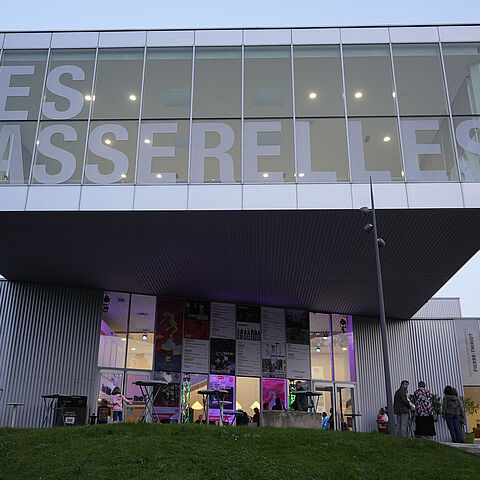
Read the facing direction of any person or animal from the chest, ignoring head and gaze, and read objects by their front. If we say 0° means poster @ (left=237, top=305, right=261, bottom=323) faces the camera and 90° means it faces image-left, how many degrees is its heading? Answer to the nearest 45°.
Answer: approximately 0°

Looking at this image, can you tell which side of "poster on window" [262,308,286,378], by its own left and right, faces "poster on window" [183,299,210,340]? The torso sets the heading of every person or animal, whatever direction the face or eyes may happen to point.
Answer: right

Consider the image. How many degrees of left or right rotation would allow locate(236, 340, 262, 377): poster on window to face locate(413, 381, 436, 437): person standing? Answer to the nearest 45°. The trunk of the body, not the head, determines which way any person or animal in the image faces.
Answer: approximately 45° to its left

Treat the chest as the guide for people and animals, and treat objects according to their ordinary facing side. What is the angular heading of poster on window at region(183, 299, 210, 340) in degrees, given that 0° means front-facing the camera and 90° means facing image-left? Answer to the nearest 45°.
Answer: approximately 0°
